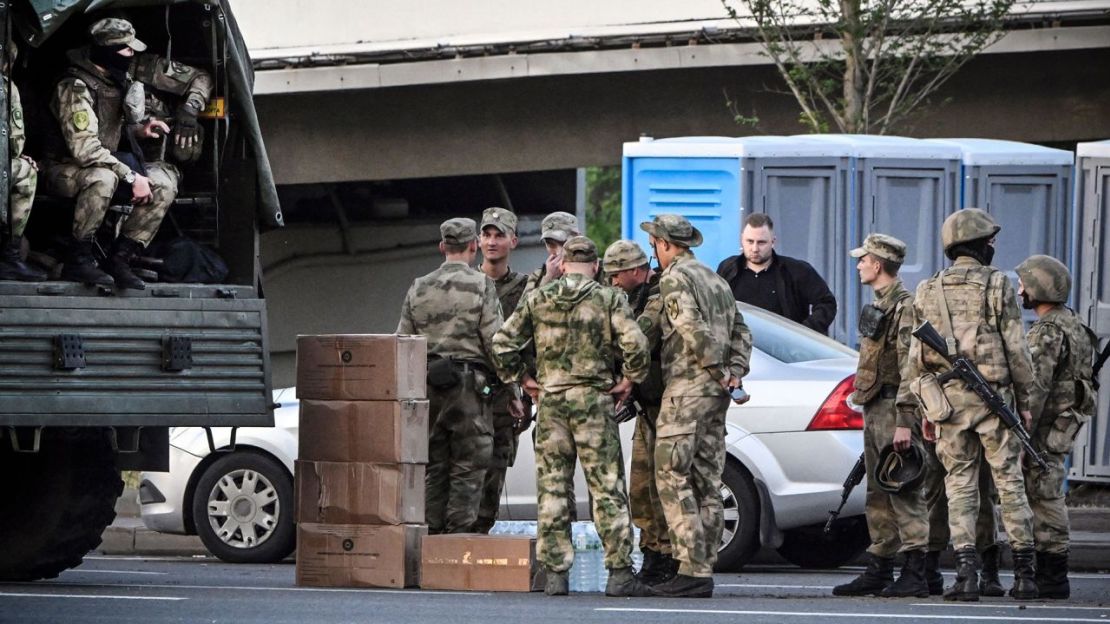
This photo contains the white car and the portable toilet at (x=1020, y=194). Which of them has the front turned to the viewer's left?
the white car

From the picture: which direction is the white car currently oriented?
to the viewer's left

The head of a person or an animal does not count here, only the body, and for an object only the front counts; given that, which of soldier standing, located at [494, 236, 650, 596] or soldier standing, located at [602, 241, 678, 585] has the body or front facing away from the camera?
soldier standing, located at [494, 236, 650, 596]

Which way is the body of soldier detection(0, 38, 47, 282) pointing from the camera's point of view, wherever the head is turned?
to the viewer's right

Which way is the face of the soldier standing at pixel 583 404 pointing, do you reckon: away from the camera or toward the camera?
away from the camera

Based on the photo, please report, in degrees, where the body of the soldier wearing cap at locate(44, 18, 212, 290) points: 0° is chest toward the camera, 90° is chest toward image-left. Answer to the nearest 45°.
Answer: approximately 315°

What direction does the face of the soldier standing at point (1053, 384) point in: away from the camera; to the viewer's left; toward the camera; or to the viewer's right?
to the viewer's left

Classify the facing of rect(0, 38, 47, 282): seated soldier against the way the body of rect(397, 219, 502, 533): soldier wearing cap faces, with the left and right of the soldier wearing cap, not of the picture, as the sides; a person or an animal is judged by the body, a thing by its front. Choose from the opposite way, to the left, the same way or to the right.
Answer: to the right

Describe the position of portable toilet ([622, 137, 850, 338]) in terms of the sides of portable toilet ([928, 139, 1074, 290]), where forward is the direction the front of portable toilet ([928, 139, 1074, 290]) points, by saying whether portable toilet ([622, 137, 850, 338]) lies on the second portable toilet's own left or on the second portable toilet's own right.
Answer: on the second portable toilet's own right

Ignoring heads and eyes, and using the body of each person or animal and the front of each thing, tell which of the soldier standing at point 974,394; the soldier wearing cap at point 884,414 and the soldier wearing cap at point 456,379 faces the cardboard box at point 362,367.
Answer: the soldier wearing cap at point 884,414

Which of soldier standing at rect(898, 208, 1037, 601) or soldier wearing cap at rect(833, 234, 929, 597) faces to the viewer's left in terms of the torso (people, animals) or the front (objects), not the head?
the soldier wearing cap

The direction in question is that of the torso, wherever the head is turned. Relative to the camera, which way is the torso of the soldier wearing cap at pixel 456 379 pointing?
away from the camera
